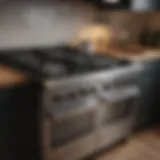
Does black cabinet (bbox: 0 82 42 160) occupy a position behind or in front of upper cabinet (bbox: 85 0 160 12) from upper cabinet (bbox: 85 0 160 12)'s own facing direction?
in front

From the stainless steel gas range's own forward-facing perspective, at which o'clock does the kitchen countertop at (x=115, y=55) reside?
The kitchen countertop is roughly at 8 o'clock from the stainless steel gas range.

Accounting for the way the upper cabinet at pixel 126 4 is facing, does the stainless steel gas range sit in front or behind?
in front

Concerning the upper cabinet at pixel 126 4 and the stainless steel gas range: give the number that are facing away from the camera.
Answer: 0

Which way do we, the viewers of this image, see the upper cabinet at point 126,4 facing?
facing the viewer

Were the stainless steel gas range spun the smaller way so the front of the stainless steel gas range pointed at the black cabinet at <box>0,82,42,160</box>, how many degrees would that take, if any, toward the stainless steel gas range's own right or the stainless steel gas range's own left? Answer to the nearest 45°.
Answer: approximately 90° to the stainless steel gas range's own right
